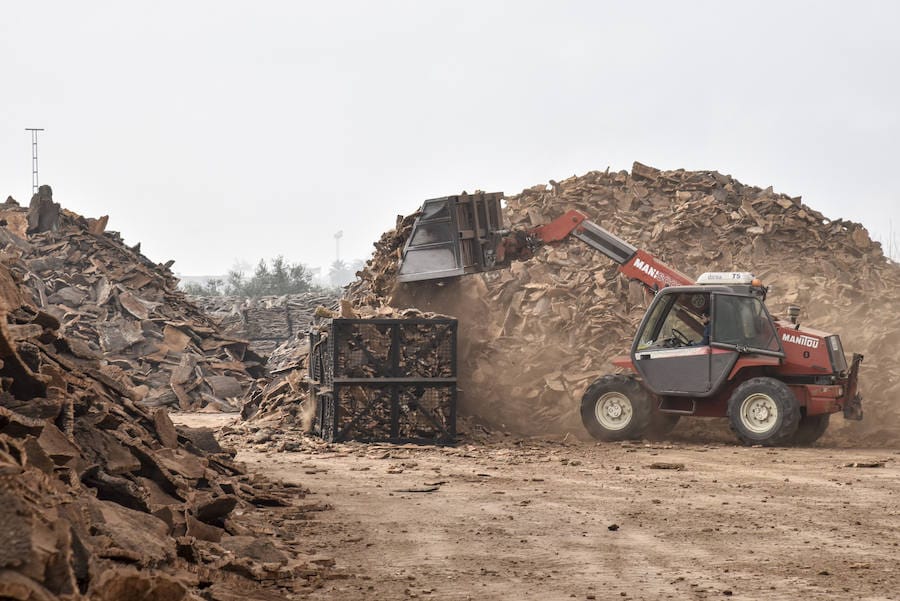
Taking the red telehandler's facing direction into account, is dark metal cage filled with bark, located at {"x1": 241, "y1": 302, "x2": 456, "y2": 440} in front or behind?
in front

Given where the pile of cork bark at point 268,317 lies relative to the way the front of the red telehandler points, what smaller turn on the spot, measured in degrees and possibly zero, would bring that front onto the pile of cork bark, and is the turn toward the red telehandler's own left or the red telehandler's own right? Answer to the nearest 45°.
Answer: approximately 45° to the red telehandler's own right

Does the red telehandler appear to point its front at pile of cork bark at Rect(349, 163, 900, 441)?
no

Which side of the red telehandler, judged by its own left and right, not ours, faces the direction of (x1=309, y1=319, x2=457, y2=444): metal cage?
front

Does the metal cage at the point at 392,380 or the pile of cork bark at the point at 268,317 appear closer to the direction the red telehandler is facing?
the metal cage

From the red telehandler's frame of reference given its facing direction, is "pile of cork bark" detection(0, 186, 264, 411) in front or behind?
in front

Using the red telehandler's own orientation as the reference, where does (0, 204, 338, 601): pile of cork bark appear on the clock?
The pile of cork bark is roughly at 10 o'clock from the red telehandler.

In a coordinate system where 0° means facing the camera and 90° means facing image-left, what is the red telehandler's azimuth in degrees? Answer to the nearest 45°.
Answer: approximately 90°

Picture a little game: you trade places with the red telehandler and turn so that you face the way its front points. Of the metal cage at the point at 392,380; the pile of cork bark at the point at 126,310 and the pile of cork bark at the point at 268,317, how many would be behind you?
0

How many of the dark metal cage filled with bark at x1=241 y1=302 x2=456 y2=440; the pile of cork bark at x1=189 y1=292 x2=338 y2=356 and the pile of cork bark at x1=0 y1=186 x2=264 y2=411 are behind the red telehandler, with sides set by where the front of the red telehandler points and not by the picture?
0
